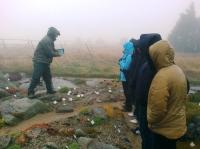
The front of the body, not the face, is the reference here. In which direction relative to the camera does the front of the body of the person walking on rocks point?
to the viewer's right

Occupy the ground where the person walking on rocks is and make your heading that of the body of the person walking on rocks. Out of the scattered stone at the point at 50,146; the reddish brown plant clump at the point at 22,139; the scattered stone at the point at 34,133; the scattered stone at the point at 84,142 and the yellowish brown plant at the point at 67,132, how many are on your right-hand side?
5

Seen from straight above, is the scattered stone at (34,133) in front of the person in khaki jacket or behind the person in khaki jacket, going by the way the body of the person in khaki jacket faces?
in front

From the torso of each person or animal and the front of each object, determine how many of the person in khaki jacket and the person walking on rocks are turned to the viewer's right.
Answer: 1

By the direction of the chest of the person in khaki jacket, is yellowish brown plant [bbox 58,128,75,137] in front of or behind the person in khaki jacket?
in front

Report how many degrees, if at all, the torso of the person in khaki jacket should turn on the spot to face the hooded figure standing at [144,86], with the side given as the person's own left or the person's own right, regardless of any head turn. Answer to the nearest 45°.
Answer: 0° — they already face them

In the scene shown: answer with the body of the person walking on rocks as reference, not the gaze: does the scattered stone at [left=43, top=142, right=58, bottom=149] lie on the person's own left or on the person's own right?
on the person's own right

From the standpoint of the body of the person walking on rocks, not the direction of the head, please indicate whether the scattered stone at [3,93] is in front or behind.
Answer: behind

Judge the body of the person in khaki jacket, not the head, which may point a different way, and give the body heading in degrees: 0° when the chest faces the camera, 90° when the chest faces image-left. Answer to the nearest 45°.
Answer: approximately 135°
